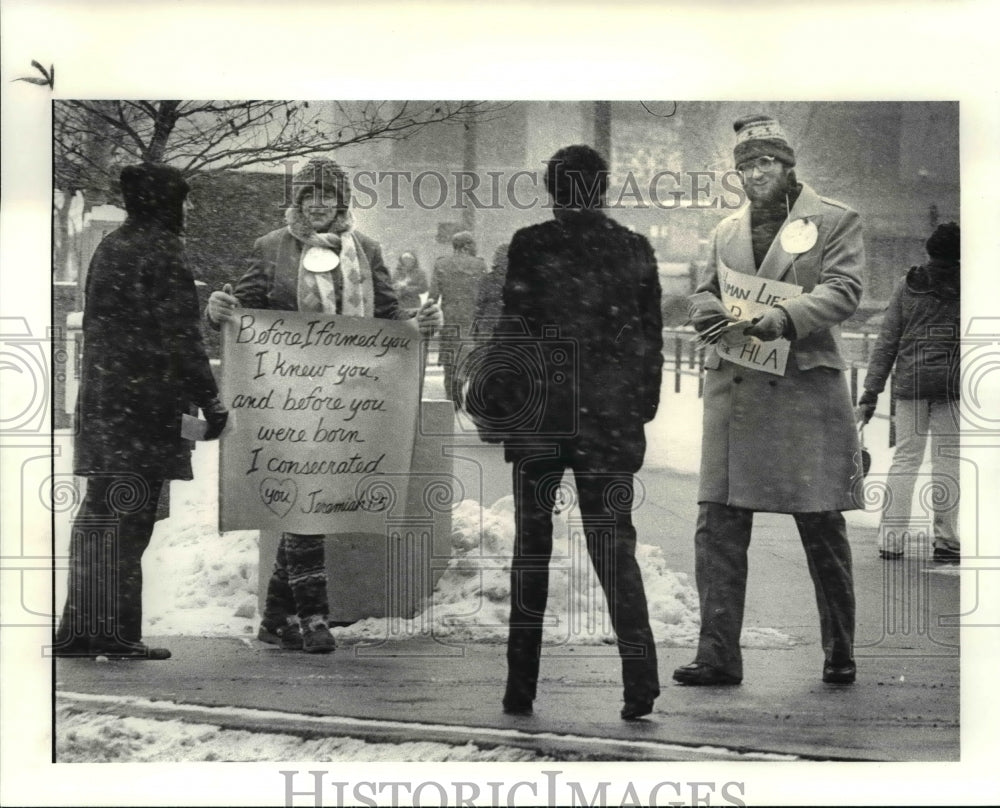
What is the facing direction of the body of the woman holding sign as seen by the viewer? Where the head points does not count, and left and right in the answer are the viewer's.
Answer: facing the viewer

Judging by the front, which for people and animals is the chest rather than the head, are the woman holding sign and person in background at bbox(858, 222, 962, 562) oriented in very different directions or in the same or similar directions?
very different directions

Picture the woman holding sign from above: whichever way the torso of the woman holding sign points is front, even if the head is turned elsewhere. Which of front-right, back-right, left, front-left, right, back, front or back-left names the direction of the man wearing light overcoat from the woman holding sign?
left

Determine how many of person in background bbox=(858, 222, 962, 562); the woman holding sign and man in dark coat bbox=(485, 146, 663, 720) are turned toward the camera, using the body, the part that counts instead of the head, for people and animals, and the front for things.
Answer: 1

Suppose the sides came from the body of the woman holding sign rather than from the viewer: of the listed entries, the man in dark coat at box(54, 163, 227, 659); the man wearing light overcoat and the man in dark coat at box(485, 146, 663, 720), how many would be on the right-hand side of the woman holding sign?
1

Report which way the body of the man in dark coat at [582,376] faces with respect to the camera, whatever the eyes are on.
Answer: away from the camera

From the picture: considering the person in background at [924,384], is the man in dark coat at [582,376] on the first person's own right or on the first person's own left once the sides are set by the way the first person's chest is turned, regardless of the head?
on the first person's own left

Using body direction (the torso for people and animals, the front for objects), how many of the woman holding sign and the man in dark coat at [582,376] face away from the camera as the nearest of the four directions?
1

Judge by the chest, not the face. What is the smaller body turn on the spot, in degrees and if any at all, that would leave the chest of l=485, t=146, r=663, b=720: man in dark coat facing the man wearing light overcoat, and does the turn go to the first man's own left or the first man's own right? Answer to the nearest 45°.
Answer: approximately 90° to the first man's own right

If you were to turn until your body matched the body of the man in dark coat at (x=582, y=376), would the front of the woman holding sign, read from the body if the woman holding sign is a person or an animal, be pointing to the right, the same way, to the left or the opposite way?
the opposite way

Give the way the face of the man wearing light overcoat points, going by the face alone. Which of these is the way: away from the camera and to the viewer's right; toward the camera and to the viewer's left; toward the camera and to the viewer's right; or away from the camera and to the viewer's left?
toward the camera and to the viewer's left
